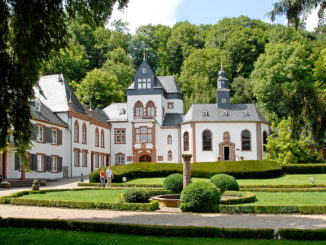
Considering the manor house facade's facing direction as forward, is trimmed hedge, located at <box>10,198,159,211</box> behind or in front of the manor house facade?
in front

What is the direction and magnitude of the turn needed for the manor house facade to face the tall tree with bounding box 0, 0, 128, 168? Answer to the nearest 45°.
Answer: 0° — it already faces it

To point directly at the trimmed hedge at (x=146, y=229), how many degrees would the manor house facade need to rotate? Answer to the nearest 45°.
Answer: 0° — it already faces it

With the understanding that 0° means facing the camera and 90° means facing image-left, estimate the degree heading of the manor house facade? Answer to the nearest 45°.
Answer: approximately 0°

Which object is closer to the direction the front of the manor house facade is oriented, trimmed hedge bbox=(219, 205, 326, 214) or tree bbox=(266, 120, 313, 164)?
the trimmed hedge

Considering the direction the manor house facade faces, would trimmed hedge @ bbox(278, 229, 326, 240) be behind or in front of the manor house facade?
in front

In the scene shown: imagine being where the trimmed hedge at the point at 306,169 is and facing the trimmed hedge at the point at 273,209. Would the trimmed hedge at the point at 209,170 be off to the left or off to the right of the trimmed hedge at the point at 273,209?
right

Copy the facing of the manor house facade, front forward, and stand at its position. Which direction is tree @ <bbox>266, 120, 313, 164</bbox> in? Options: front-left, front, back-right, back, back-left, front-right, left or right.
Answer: left

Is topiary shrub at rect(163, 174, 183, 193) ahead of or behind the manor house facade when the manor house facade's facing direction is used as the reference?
ahead

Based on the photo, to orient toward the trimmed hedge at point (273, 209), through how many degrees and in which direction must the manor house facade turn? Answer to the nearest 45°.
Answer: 0° — it already faces it
